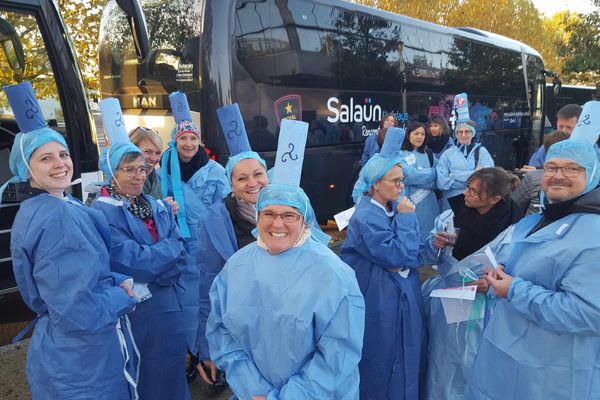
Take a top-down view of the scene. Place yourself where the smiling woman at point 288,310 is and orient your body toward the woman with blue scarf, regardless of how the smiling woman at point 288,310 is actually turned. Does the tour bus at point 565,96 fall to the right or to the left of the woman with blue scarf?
right

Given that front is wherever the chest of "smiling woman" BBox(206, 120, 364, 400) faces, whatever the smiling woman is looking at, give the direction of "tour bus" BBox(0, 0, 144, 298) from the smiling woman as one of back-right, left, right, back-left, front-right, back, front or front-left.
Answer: back-right

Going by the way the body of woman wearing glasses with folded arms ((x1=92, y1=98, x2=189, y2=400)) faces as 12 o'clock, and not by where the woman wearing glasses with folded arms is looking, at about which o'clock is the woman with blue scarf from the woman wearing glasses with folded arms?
The woman with blue scarf is roughly at 8 o'clock from the woman wearing glasses with folded arms.

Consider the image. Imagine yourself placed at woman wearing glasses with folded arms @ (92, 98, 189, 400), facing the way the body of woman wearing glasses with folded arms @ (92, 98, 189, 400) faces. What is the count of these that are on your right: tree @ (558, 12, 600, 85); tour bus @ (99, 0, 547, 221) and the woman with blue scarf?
0

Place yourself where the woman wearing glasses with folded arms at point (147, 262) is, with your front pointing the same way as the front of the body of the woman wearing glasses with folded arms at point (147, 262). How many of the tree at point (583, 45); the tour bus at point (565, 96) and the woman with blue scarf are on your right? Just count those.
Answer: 0

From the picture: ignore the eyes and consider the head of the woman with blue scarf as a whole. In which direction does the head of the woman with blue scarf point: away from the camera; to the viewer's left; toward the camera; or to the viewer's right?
toward the camera

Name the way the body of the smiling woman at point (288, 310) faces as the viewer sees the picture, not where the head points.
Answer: toward the camera

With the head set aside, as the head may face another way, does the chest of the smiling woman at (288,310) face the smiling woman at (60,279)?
no

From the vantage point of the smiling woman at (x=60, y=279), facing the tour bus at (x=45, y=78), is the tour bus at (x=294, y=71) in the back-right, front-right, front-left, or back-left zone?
front-right

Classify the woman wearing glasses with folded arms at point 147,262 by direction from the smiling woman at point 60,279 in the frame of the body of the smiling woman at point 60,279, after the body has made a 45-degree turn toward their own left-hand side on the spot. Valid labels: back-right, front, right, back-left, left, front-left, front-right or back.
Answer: front

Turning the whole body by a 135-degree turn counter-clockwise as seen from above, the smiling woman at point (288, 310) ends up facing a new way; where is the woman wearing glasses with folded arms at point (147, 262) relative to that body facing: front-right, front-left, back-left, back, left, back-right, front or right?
left

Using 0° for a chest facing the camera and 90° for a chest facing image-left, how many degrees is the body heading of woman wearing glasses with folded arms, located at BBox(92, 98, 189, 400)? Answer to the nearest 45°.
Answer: approximately 315°

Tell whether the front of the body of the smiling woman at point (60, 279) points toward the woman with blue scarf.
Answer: no

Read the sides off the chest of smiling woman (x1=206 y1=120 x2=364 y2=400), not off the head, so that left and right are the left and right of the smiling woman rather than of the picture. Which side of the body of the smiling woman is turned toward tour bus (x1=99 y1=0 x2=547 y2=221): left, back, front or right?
back

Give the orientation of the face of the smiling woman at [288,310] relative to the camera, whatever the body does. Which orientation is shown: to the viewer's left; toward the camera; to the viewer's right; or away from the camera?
toward the camera
